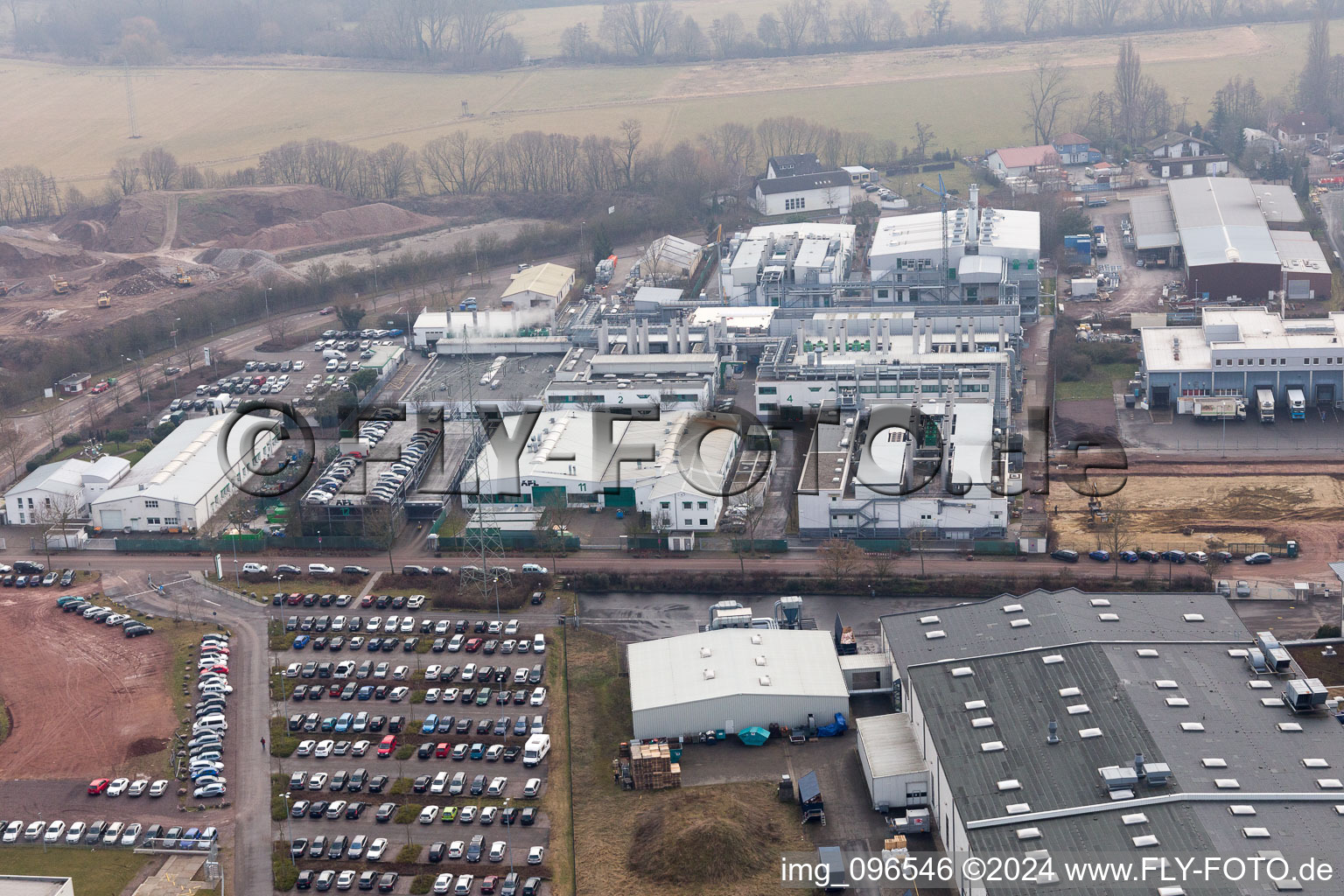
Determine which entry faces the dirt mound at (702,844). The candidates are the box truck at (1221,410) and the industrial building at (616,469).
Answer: the industrial building

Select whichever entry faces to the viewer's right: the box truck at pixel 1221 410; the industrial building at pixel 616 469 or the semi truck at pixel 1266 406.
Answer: the box truck at pixel 1221 410

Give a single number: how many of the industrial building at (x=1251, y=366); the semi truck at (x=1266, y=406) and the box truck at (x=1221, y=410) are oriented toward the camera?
2

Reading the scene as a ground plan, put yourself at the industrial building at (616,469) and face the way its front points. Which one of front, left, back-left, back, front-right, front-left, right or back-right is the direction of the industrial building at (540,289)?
back

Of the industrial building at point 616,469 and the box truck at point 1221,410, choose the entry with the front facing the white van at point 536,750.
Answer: the industrial building

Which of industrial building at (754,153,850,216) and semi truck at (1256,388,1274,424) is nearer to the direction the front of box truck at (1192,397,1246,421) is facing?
the semi truck

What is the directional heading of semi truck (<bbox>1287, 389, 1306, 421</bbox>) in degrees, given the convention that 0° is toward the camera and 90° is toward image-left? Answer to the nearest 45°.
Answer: approximately 0°

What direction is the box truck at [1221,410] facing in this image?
to the viewer's right

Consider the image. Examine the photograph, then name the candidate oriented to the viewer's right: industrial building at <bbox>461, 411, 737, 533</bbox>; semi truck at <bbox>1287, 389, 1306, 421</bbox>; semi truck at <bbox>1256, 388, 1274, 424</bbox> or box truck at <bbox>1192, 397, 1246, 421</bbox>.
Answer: box truck at <bbox>1192, 397, 1246, 421</bbox>

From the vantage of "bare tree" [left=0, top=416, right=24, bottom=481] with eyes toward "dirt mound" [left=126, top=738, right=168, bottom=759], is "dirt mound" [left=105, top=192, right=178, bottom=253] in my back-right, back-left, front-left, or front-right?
back-left
